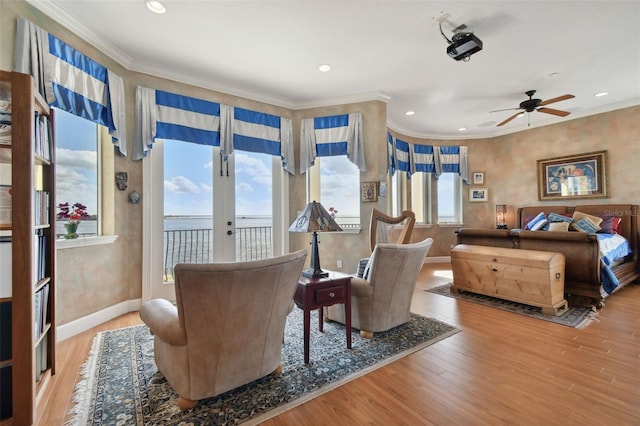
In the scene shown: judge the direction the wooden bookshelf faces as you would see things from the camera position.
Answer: facing to the right of the viewer

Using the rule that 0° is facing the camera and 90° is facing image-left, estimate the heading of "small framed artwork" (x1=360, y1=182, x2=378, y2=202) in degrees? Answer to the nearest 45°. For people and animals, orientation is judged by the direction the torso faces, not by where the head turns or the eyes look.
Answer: approximately 0°

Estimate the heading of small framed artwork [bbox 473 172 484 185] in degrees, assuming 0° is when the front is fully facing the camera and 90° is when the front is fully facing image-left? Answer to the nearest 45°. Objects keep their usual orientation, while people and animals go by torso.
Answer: approximately 0°

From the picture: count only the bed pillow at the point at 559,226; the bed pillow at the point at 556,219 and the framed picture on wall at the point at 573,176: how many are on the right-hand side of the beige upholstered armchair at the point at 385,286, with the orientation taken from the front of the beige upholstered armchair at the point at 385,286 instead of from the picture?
3

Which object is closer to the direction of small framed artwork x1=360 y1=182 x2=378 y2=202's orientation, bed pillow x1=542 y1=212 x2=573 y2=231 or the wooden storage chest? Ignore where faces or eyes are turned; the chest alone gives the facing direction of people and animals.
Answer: the wooden storage chest

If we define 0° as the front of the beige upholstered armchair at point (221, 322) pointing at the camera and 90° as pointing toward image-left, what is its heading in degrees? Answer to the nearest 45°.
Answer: approximately 135°

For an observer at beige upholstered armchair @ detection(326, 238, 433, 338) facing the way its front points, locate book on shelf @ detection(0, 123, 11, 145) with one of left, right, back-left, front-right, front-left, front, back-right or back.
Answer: left

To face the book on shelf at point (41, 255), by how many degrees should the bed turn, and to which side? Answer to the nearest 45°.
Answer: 0° — it already faces it
